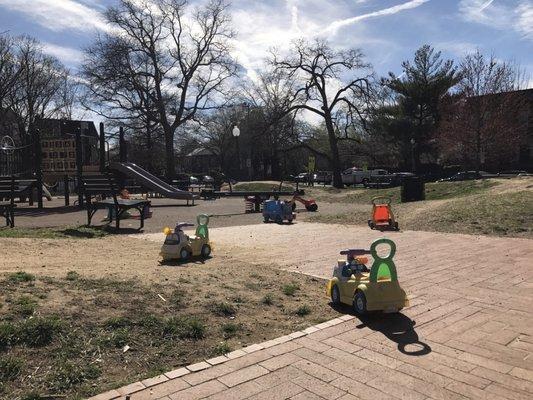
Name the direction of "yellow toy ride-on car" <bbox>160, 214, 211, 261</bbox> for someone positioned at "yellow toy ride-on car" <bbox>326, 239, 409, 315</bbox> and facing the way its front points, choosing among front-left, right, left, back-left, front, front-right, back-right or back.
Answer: front

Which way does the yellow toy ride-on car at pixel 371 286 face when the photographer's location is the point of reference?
facing away from the viewer and to the left of the viewer

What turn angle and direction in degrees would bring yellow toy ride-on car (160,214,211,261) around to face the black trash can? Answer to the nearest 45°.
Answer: approximately 180°

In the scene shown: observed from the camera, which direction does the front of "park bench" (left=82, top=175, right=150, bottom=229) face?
facing away from the viewer and to the right of the viewer

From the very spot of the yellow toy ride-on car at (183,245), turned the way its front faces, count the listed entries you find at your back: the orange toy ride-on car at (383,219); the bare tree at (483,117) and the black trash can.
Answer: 3

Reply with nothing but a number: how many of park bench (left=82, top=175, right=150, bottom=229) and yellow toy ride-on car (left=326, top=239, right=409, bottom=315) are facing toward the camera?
0

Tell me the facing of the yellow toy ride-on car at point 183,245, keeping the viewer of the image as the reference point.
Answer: facing the viewer and to the left of the viewer
